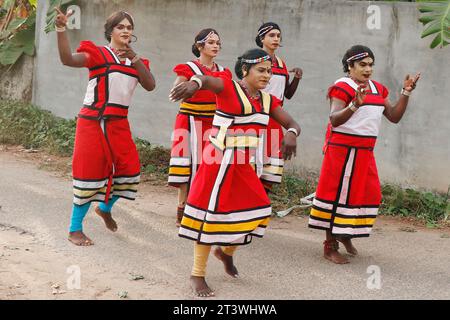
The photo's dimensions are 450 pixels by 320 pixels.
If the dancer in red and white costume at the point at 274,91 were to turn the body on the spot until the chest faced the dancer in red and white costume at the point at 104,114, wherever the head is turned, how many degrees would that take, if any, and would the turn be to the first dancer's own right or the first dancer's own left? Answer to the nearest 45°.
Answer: approximately 90° to the first dancer's own right

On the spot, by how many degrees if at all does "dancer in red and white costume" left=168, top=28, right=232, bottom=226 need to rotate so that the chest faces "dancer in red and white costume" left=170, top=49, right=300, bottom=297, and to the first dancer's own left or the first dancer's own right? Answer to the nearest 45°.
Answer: approximately 45° to the first dancer's own right

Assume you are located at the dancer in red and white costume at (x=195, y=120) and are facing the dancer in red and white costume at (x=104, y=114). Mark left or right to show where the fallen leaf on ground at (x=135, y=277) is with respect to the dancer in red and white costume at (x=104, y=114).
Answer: left
